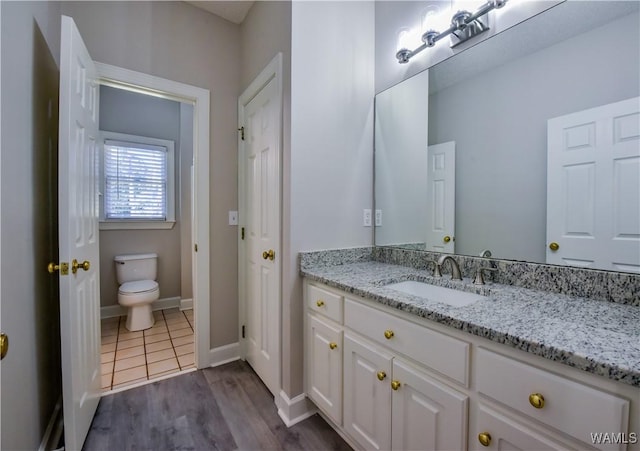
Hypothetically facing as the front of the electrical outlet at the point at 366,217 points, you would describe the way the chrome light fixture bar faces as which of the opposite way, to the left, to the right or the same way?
to the right

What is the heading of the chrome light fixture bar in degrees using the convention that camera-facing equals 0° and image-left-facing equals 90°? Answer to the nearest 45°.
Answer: approximately 45°

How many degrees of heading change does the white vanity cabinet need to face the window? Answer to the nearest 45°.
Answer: approximately 45° to its right

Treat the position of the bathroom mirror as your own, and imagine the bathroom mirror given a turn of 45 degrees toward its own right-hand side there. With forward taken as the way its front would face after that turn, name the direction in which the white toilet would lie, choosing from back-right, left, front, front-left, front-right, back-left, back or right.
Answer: front

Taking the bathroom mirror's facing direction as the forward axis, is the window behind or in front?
in front

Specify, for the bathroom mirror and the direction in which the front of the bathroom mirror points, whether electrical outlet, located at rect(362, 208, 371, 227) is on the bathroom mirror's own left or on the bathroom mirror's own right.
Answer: on the bathroom mirror's own right

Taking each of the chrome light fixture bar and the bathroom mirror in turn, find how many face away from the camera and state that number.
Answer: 0

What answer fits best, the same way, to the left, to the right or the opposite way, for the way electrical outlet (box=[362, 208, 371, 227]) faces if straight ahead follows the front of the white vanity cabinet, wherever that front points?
to the left

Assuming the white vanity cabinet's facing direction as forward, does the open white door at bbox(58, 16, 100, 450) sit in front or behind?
in front
